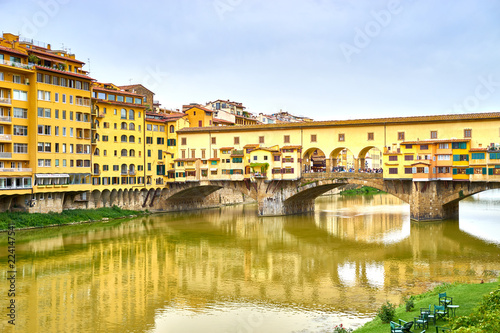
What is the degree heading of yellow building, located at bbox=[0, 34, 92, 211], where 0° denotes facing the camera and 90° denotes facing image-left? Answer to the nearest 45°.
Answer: approximately 315°
